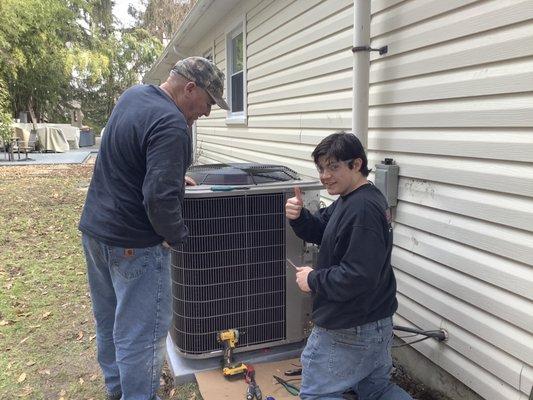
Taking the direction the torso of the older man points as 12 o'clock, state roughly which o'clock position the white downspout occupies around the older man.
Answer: The white downspout is roughly at 1 o'clock from the older man.

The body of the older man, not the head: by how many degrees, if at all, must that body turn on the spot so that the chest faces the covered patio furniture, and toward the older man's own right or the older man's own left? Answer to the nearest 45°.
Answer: approximately 45° to the older man's own left

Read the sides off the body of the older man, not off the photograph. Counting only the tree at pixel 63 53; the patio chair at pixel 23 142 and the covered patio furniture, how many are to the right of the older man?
0

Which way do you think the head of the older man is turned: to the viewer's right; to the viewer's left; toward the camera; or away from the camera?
to the viewer's right

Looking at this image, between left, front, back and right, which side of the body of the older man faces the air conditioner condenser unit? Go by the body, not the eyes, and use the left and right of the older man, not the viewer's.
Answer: front

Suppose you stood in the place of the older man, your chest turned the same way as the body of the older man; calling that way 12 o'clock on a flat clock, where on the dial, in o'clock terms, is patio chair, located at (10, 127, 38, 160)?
The patio chair is roughly at 10 o'clock from the older man.

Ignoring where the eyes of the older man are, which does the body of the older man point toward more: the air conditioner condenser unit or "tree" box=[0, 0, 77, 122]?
the air conditioner condenser unit

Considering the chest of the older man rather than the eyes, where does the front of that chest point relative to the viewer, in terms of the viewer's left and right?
facing away from the viewer and to the right of the viewer
